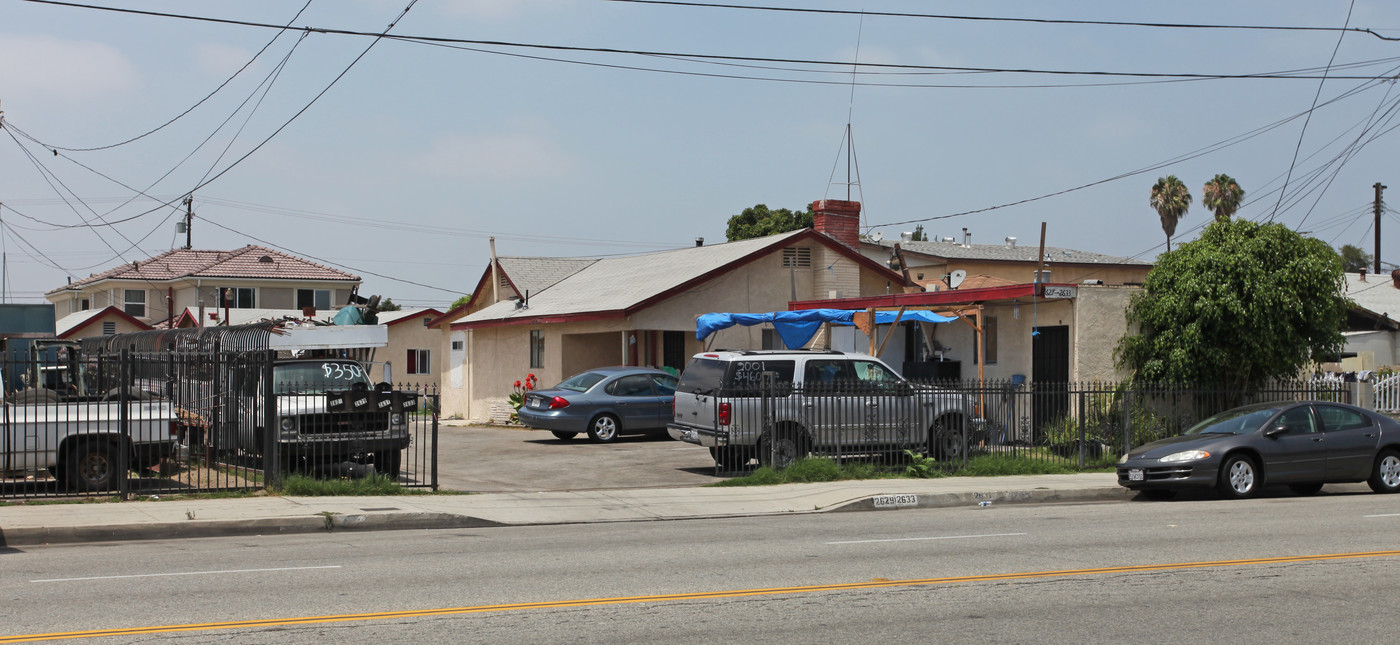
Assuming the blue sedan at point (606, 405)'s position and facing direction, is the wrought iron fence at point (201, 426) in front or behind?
behind

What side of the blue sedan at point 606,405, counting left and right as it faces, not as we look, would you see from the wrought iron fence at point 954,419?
right

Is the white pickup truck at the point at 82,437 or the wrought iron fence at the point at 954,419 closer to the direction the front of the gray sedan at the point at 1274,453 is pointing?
the white pickup truck

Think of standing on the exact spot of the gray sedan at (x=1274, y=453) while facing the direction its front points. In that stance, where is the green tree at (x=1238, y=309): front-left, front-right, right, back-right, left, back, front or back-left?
back-right

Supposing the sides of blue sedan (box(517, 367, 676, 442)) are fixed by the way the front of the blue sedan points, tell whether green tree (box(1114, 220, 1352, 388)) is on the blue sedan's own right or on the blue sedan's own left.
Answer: on the blue sedan's own right

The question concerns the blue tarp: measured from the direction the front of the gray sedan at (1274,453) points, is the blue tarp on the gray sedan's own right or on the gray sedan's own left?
on the gray sedan's own right

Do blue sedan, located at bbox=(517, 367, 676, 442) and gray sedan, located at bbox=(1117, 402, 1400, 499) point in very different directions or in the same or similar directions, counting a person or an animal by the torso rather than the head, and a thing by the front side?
very different directions

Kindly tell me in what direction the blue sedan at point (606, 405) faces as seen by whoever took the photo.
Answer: facing away from the viewer and to the right of the viewer

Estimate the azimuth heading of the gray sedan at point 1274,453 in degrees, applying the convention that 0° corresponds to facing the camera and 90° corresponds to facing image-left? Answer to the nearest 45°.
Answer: approximately 45°
